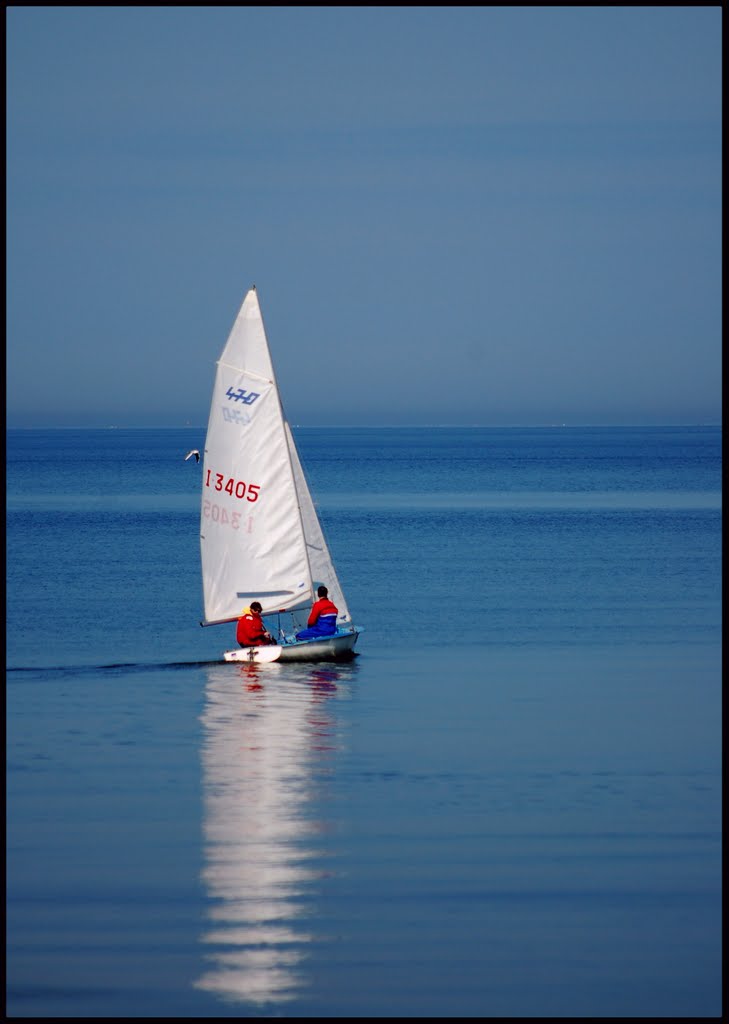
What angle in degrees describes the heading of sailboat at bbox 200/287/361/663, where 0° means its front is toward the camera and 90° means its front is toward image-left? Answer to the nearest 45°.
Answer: approximately 225°
